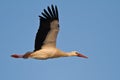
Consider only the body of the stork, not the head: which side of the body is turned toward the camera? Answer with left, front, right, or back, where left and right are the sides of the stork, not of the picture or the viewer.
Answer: right
